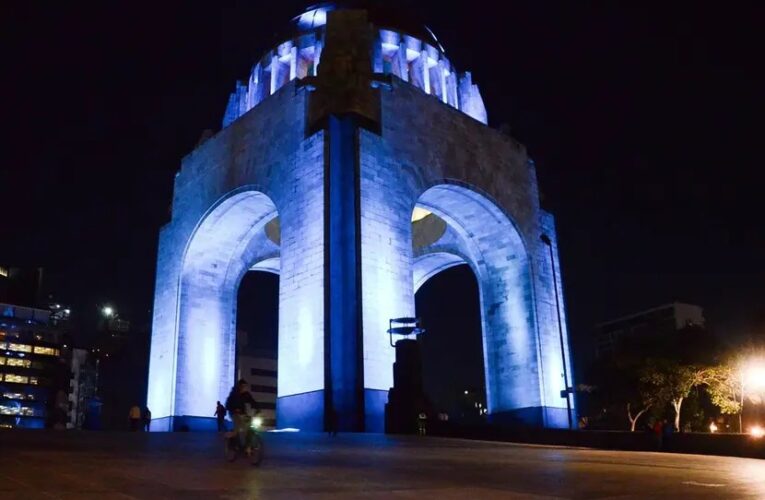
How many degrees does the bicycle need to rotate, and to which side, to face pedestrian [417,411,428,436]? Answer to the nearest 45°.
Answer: approximately 90° to its left

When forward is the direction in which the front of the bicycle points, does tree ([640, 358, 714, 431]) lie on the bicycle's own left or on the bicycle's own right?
on the bicycle's own left

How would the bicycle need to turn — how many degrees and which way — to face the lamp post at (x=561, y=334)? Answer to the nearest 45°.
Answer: approximately 90° to its left

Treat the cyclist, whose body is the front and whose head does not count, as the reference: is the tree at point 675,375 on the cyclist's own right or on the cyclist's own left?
on the cyclist's own left

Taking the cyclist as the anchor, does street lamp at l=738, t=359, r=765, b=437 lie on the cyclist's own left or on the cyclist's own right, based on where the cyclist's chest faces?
on the cyclist's own left

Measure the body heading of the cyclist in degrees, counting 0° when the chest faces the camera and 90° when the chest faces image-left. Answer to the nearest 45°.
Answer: approximately 315°

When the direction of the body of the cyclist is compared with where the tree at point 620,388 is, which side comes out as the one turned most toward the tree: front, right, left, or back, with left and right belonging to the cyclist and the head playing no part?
left

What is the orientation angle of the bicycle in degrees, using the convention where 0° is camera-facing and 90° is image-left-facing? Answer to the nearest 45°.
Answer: approximately 315°

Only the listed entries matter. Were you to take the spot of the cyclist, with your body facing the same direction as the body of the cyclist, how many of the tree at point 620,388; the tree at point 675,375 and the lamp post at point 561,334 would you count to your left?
3

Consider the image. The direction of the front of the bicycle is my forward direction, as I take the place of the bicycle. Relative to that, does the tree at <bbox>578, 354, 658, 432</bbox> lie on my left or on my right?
on my left
